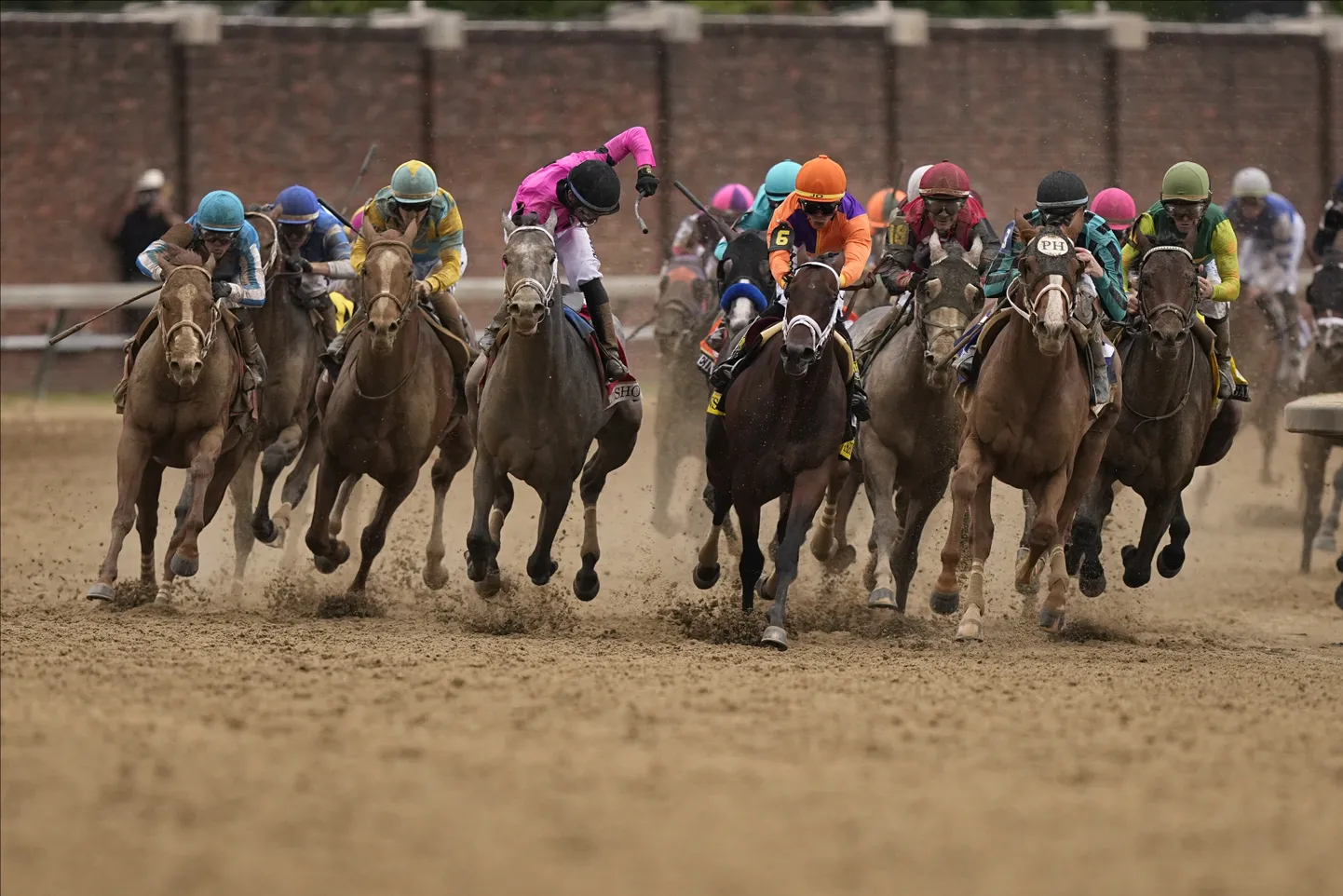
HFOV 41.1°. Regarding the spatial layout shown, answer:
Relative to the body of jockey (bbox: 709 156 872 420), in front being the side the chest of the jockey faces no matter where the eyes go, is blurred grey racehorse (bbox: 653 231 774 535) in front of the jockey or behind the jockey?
behind

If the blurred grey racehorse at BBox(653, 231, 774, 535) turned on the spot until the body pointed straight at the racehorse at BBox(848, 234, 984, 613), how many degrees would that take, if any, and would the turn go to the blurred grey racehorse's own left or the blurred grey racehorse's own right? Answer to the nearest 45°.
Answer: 0° — it already faces it

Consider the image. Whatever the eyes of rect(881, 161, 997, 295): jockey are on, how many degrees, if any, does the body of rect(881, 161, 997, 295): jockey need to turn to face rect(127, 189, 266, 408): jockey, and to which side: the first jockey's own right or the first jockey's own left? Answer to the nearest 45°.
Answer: approximately 90° to the first jockey's own right

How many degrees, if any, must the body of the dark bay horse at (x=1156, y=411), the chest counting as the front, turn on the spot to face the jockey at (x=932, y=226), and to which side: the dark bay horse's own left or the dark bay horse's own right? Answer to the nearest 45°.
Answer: approximately 90° to the dark bay horse's own right

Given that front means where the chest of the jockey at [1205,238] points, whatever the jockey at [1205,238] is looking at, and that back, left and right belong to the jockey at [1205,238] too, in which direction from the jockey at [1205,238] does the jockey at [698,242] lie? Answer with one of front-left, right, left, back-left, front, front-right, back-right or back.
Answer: back-right

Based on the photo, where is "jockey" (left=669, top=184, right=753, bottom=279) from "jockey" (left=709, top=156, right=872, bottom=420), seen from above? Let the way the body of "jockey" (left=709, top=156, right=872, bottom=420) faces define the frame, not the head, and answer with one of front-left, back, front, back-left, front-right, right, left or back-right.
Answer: back
